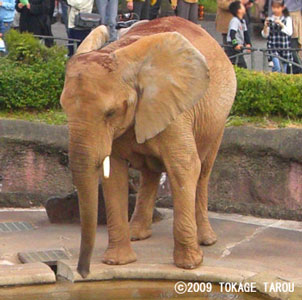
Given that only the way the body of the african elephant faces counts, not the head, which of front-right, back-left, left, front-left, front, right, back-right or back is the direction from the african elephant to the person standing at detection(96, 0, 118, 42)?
back-right

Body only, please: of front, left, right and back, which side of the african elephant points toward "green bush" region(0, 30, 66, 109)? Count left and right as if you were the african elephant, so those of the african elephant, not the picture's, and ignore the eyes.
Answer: right

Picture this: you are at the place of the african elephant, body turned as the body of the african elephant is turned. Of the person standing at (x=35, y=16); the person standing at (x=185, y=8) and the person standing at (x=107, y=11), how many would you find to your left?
0

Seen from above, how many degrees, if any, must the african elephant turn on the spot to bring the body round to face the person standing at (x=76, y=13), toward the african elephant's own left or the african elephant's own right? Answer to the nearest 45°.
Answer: approximately 135° to the african elephant's own right

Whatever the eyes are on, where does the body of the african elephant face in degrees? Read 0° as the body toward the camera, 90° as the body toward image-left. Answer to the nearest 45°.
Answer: approximately 45°

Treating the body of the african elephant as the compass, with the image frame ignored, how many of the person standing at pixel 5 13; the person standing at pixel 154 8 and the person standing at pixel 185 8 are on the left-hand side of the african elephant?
0

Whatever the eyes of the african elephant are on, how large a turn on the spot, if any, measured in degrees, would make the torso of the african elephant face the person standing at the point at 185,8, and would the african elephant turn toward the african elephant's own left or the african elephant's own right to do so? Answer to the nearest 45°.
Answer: approximately 135° to the african elephant's own right

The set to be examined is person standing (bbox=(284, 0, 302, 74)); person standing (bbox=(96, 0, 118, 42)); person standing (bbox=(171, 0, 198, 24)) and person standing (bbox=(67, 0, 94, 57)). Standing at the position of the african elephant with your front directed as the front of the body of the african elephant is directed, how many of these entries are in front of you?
0

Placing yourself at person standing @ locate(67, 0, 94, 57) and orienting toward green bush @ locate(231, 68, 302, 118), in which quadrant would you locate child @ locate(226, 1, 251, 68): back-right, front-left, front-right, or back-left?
front-left

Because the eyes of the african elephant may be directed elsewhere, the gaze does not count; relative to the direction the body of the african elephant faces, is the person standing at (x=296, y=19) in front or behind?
behind

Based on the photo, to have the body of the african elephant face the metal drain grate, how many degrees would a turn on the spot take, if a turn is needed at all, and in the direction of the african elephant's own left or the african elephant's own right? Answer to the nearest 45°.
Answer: approximately 90° to the african elephant's own right

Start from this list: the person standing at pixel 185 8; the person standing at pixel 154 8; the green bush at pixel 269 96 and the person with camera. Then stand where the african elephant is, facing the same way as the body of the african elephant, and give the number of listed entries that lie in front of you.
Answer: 0

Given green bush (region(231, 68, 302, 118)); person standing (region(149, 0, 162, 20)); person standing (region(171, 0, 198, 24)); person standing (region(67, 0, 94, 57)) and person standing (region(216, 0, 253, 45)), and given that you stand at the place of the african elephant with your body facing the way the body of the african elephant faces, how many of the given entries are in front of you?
0

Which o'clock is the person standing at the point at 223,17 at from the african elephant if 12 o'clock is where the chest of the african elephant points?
The person standing is roughly at 5 o'clock from the african elephant.

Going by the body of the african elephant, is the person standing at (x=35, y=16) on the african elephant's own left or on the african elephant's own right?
on the african elephant's own right

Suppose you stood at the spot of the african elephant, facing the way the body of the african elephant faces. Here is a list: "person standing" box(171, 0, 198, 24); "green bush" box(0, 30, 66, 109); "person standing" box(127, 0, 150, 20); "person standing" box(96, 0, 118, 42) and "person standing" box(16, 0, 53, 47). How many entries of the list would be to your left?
0

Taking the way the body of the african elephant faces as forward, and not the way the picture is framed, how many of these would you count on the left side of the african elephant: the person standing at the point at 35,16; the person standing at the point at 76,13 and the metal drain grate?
0

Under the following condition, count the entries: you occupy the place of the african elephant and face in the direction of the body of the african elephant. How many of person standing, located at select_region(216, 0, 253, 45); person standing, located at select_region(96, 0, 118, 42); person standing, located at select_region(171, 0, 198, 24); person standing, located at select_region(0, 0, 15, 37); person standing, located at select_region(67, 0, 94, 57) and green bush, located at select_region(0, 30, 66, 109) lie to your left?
0

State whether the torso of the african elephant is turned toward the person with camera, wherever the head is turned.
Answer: no
